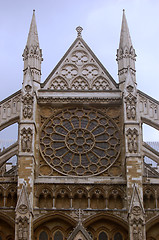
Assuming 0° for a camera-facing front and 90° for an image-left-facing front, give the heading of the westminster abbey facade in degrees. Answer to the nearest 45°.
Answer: approximately 0°
